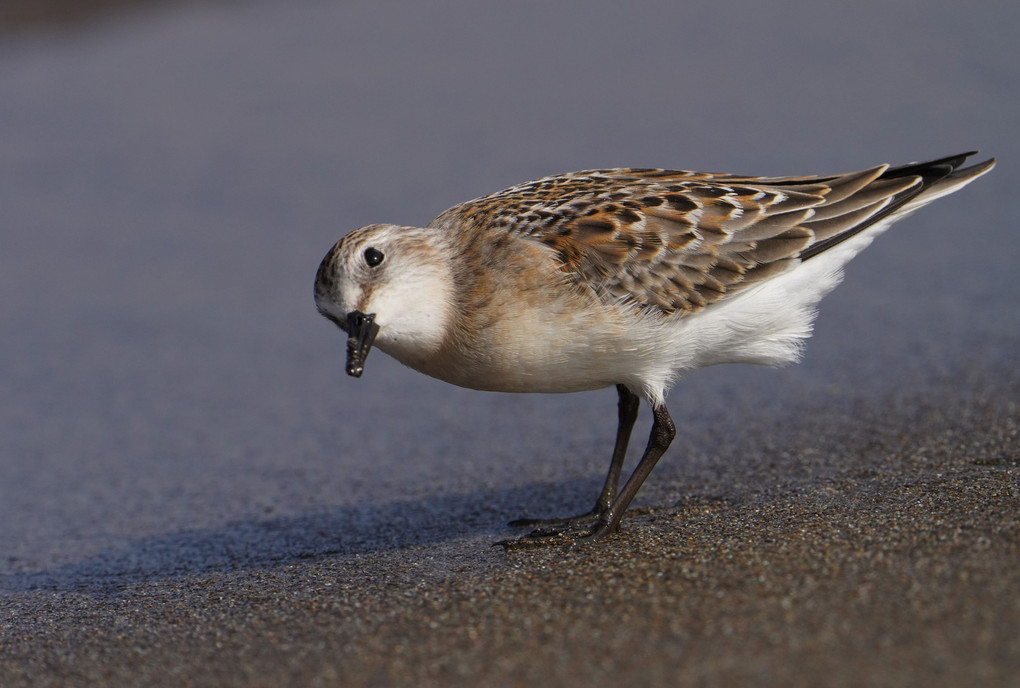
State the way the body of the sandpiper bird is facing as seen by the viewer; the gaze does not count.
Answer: to the viewer's left
